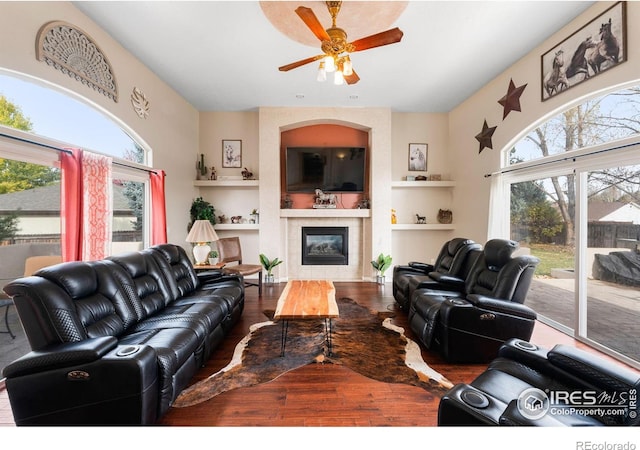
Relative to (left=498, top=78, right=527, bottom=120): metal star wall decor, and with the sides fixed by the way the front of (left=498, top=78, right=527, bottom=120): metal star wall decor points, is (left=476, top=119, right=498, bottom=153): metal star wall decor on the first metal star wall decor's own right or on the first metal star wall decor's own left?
on the first metal star wall decor's own right

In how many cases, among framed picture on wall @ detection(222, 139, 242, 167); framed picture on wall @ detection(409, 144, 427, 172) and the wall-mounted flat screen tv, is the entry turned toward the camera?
3

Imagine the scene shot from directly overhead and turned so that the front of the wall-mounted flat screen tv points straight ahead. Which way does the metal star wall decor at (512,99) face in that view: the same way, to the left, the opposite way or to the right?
to the right

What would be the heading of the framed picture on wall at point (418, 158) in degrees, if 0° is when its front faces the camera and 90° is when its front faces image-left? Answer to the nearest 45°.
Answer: approximately 0°

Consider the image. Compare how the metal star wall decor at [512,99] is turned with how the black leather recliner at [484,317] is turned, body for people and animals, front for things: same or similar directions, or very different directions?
same or similar directions

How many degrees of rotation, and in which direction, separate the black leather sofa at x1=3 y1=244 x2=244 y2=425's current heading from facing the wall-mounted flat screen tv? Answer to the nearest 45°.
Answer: approximately 90° to its left

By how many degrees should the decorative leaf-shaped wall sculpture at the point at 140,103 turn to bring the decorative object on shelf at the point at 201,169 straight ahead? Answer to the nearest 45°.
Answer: approximately 90° to its left

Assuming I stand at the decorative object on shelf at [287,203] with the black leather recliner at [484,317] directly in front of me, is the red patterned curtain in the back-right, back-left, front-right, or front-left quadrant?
front-right

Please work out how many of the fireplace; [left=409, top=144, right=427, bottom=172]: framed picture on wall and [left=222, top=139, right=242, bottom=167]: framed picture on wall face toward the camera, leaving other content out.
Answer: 3

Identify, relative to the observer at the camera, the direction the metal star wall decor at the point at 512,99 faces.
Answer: facing the viewer and to the left of the viewer

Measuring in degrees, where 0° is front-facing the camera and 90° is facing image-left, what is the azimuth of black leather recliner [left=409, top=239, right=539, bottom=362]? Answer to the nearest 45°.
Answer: approximately 45°

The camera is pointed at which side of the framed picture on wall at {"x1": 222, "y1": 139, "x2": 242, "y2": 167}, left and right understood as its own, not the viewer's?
front

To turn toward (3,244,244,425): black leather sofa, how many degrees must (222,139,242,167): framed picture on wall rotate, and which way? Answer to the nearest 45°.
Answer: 0° — it already faces it

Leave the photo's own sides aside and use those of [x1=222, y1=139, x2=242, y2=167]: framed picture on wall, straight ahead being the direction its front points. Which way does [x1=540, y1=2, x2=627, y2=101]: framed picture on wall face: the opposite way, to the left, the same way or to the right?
to the right

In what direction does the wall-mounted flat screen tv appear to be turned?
toward the camera

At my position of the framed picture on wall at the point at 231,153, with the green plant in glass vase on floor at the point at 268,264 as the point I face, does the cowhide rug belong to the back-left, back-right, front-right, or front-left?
front-right

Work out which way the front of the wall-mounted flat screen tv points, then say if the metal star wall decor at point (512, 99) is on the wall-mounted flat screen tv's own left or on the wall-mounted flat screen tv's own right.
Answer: on the wall-mounted flat screen tv's own left

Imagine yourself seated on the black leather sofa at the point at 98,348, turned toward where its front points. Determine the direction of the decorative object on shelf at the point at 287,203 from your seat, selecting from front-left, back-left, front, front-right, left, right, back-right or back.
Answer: left

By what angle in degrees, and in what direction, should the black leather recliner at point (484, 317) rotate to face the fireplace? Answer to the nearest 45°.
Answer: approximately 90° to its right
